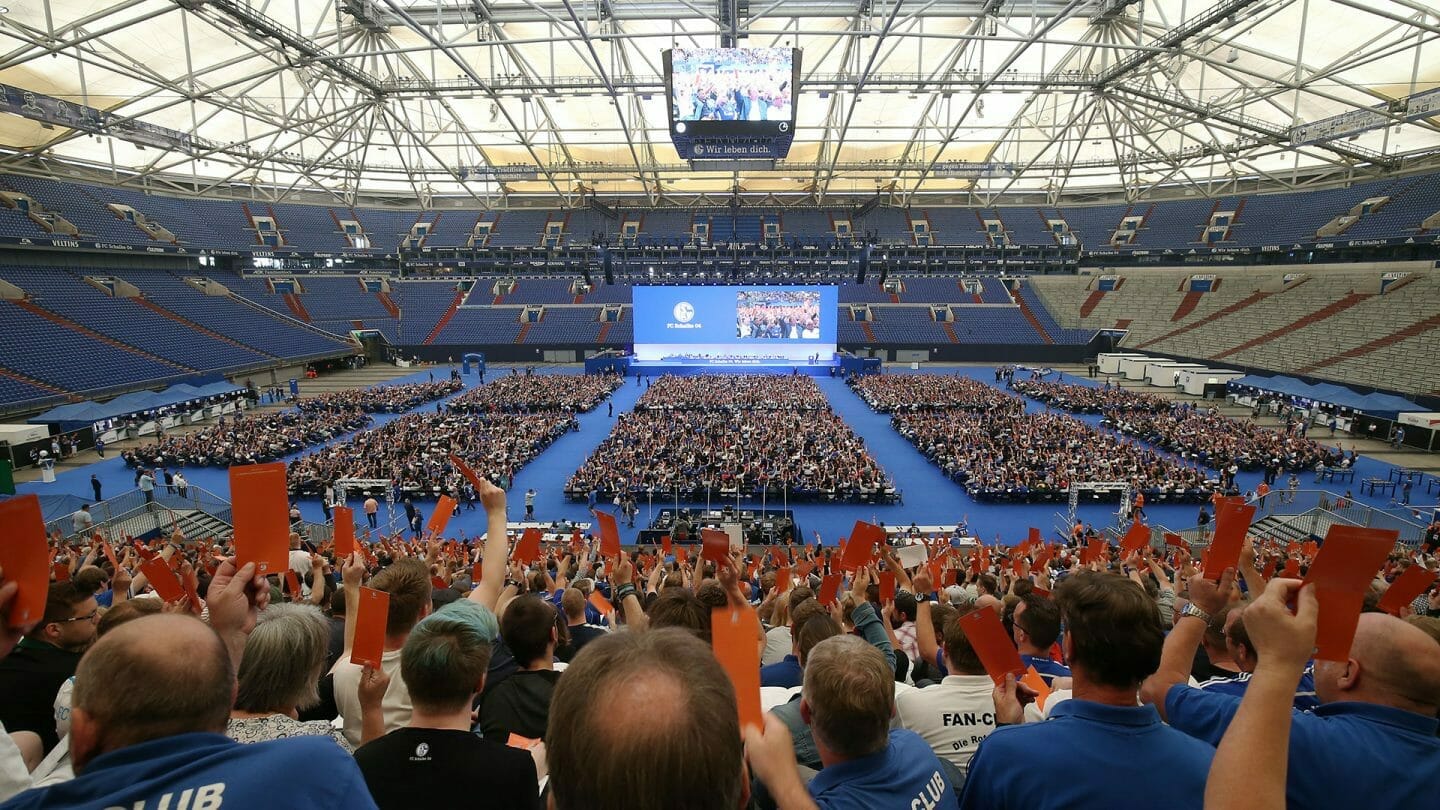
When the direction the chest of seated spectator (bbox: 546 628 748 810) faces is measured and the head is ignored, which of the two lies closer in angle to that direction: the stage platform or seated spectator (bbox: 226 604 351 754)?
the stage platform

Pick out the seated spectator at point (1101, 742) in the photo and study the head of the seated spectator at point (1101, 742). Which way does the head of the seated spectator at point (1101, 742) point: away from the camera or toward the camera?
away from the camera

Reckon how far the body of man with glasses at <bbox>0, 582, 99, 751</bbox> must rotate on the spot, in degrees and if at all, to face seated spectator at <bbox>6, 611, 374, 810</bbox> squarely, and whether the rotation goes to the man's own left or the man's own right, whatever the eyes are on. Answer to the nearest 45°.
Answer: approximately 90° to the man's own right

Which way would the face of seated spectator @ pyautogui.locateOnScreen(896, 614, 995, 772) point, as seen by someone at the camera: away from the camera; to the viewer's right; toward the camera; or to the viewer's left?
away from the camera

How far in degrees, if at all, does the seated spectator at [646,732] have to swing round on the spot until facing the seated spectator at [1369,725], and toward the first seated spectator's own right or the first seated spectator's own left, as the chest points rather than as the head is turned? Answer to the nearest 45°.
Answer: approximately 90° to the first seated spectator's own right

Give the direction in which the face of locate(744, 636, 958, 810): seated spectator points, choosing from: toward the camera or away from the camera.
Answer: away from the camera

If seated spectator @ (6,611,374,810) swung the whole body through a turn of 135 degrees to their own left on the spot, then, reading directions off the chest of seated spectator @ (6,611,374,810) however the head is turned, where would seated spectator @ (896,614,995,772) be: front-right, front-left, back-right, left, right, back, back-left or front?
back-left

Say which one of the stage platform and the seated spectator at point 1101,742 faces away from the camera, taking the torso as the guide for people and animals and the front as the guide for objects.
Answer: the seated spectator

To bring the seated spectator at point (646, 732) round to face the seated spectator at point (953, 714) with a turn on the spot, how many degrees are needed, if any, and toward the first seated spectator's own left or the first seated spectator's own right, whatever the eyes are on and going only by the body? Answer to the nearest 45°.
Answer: approximately 45° to the first seated spectator's own right

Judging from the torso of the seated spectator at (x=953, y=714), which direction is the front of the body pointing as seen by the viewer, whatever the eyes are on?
away from the camera

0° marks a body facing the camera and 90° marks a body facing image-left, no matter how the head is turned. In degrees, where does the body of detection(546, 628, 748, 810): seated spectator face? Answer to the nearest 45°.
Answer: approximately 180°

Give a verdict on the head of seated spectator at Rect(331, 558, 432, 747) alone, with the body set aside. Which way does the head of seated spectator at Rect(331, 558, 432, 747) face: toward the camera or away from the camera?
away from the camera

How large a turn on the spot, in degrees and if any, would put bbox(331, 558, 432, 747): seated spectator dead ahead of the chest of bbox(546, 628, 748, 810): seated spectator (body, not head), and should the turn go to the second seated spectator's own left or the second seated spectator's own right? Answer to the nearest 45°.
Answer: approximately 45° to the second seated spectator's own left

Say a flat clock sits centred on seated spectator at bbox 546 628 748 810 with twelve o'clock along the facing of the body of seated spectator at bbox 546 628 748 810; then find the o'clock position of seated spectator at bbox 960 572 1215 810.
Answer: seated spectator at bbox 960 572 1215 810 is roughly at 2 o'clock from seated spectator at bbox 546 628 748 810.
